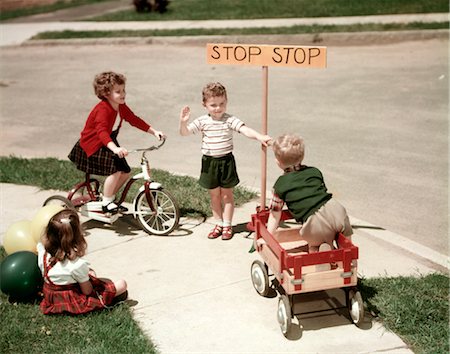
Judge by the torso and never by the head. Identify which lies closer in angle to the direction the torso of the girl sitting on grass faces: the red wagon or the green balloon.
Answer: the red wagon

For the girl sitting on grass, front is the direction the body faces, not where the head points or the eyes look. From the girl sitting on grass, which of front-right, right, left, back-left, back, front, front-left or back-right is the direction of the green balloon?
left

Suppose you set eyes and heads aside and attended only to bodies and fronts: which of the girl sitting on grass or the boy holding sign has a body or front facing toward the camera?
the boy holding sign

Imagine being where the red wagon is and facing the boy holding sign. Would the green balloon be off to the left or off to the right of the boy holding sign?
left

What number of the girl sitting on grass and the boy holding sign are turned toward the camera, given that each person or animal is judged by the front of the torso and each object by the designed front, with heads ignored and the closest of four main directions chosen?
1

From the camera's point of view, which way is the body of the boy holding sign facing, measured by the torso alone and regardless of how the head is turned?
toward the camera

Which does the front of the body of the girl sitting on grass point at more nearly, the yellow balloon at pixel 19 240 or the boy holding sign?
the boy holding sign

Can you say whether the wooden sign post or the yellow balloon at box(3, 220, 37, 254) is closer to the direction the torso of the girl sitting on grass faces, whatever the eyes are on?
the wooden sign post

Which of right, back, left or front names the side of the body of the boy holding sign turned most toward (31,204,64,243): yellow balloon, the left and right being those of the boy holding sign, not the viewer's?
right

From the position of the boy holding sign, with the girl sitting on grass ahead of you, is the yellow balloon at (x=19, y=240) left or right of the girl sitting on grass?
right

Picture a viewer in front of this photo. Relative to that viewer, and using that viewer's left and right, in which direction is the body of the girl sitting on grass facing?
facing away from the viewer and to the right of the viewer
